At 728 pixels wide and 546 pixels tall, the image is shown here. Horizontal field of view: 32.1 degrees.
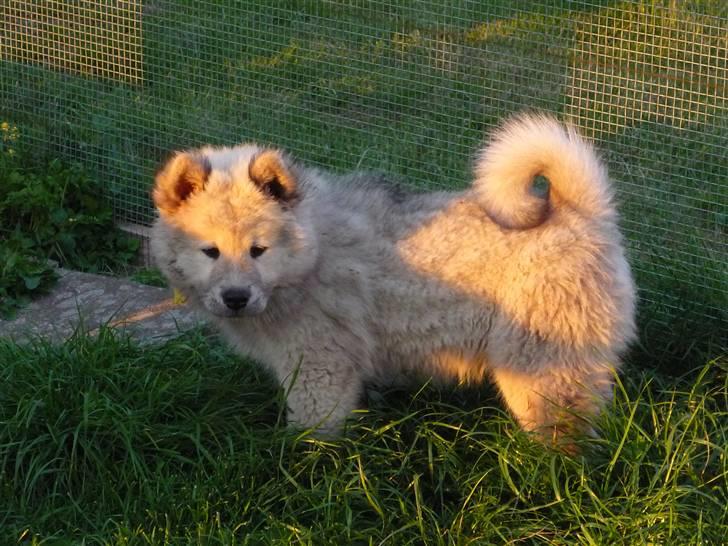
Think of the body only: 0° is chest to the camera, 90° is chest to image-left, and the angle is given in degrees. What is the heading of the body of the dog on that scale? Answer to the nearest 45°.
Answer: approximately 90°

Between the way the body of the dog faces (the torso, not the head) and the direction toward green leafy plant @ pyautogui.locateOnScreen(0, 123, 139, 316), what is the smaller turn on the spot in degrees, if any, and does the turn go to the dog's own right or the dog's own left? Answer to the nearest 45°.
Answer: approximately 45° to the dog's own right

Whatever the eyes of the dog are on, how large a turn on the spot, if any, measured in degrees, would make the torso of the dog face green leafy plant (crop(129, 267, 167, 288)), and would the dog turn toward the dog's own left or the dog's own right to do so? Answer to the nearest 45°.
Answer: approximately 45° to the dog's own right
